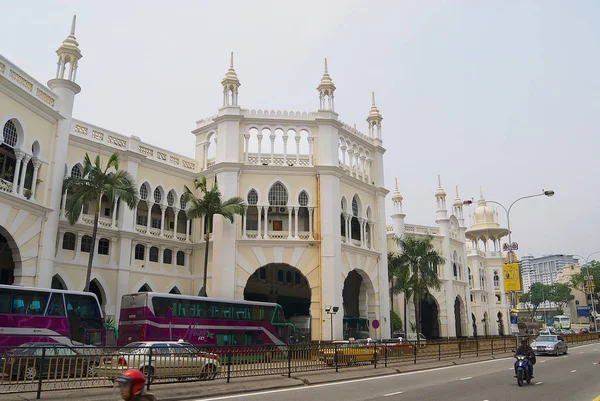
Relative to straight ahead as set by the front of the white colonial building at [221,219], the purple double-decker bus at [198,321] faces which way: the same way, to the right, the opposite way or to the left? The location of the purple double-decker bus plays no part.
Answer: to the left

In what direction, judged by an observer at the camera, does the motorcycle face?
facing the viewer

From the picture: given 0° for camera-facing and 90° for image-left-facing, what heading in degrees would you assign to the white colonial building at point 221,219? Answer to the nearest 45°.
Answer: approximately 315°

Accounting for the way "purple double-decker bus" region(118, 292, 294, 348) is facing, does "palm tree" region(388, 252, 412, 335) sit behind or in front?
in front

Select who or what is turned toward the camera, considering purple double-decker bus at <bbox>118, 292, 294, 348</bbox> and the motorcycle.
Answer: the motorcycle

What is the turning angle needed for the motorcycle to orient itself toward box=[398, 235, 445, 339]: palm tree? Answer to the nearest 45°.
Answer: approximately 180°

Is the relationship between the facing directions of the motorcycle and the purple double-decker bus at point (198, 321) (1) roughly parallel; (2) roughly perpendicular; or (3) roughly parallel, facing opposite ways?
roughly parallel, facing opposite ways

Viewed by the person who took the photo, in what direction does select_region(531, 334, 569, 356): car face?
facing the viewer and to the left of the viewer

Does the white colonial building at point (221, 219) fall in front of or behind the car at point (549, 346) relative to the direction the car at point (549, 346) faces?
in front

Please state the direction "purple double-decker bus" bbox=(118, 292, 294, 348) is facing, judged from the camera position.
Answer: facing away from the viewer and to the right of the viewer

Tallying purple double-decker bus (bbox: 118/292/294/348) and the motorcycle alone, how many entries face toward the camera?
1

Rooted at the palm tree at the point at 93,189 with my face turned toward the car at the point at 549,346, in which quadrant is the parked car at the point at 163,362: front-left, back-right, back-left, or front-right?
front-right

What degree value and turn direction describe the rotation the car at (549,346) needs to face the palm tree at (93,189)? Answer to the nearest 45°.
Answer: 0° — it already faces it

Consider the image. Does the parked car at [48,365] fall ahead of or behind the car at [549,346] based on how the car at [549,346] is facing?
ahead

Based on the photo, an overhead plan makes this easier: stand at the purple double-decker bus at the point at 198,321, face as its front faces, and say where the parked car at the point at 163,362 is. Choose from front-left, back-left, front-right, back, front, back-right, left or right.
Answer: back-right

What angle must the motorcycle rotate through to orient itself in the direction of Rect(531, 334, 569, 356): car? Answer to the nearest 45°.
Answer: approximately 180°

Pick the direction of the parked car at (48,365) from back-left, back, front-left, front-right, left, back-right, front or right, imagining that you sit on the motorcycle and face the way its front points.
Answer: front-right

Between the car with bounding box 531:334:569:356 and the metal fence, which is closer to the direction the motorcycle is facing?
the metal fence
